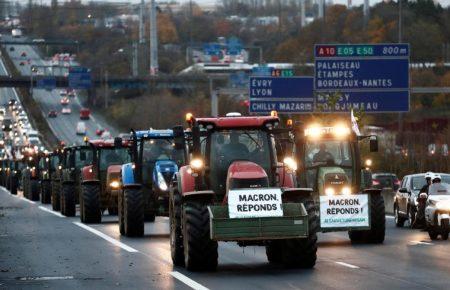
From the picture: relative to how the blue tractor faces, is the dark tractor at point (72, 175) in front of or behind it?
behind

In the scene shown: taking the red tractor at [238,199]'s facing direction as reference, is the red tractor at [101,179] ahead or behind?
behind

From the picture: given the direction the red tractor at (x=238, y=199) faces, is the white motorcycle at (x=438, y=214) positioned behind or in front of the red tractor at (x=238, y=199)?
behind

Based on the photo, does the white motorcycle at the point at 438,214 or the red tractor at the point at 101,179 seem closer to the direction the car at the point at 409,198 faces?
the white motorcycle
